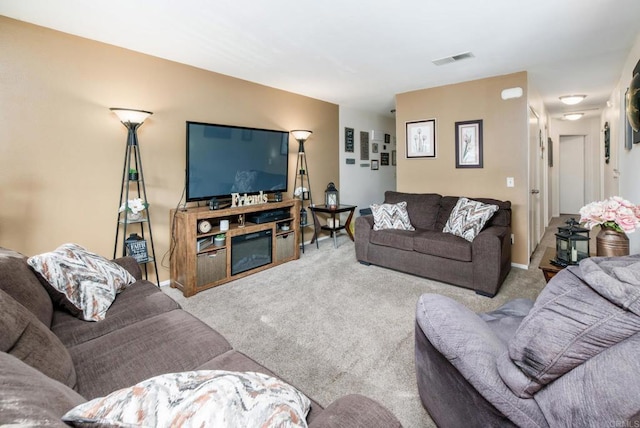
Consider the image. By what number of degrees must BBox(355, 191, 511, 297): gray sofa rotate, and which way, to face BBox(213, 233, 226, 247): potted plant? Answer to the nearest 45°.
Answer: approximately 45° to its right

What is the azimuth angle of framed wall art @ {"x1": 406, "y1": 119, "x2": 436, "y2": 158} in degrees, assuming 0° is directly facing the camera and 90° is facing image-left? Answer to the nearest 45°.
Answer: approximately 45°

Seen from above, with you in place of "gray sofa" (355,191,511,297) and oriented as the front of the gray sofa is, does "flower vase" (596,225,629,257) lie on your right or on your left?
on your left

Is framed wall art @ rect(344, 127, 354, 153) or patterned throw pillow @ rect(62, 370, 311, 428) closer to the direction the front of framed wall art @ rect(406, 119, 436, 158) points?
the patterned throw pillow

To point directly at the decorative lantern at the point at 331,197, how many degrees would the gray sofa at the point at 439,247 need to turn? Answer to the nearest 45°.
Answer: approximately 90° to its right
